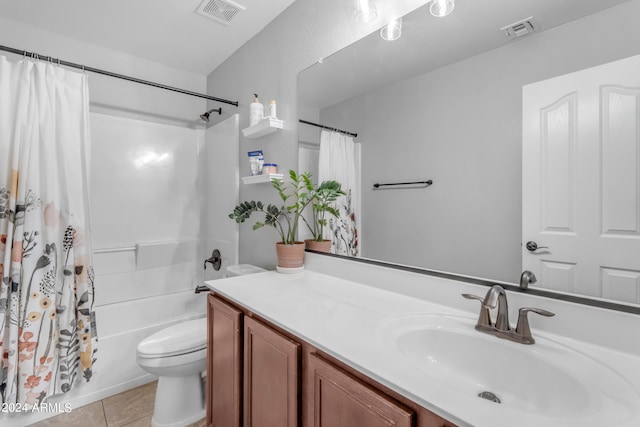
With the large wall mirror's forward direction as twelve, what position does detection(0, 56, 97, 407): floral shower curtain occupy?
The floral shower curtain is roughly at 1 o'clock from the large wall mirror.

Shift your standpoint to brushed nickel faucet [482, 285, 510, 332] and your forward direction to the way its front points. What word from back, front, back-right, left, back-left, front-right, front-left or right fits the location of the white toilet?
front-right

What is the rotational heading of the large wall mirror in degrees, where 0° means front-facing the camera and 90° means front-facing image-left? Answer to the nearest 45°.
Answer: approximately 45°

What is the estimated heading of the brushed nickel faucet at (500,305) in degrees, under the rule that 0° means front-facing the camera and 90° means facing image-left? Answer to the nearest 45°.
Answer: approximately 45°

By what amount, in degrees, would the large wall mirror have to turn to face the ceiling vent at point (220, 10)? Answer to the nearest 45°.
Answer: approximately 45° to its right

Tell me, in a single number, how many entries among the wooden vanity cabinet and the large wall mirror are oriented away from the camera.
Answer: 0

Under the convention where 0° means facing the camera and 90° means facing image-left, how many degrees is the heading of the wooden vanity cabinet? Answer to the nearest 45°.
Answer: approximately 45°

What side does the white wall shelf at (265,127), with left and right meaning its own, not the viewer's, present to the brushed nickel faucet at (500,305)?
left
